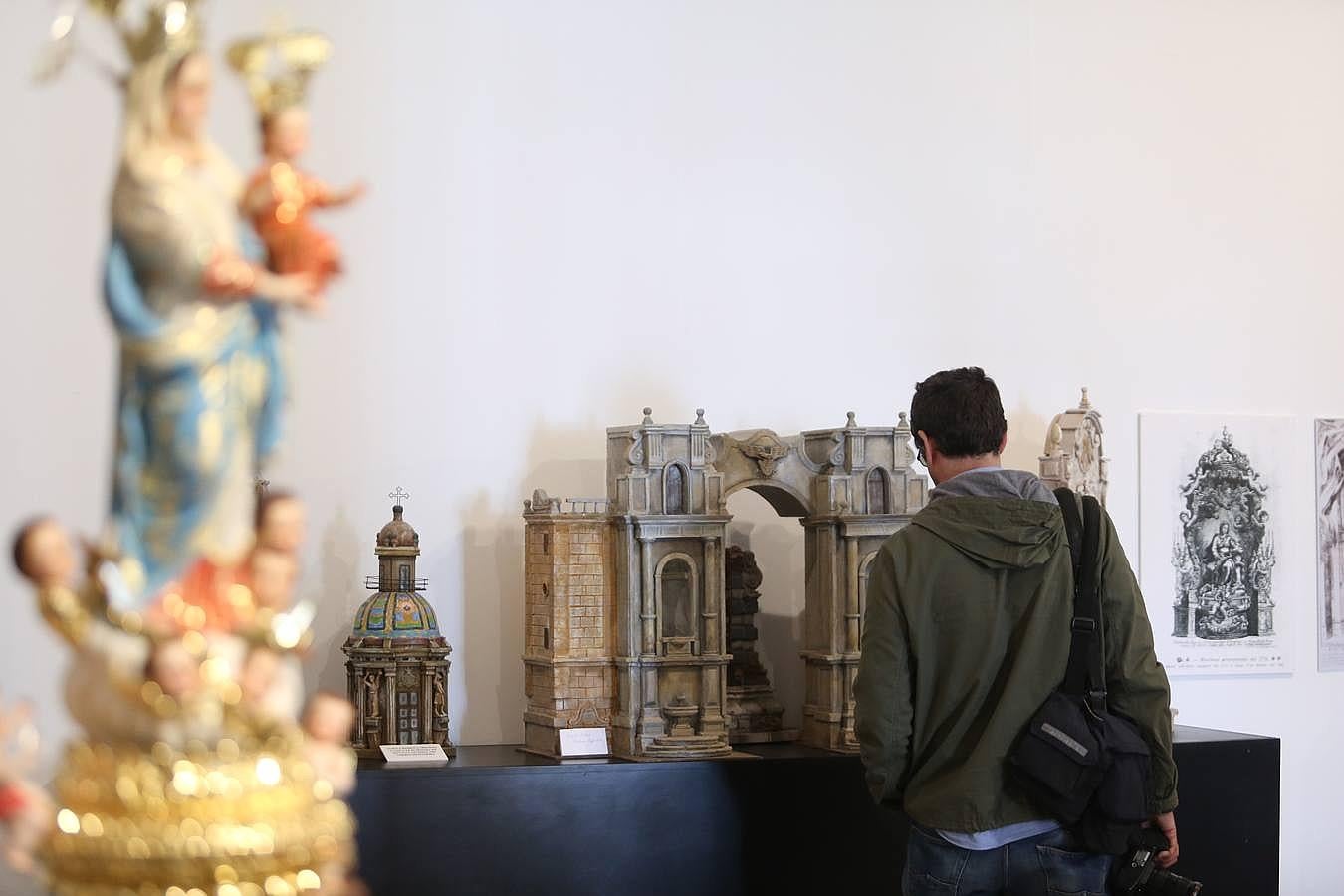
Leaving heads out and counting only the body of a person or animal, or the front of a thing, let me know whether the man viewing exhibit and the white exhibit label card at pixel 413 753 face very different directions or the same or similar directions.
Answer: very different directions

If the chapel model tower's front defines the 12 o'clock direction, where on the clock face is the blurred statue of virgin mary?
The blurred statue of virgin mary is roughly at 12 o'clock from the chapel model tower.

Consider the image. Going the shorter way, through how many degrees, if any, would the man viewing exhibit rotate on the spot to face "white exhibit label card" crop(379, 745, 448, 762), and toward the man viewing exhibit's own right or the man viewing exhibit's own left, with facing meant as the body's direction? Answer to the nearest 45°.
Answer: approximately 45° to the man viewing exhibit's own left

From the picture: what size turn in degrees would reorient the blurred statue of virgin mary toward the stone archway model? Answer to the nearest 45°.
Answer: approximately 90° to its left

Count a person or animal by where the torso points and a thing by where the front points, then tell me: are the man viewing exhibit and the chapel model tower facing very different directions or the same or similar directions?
very different directions

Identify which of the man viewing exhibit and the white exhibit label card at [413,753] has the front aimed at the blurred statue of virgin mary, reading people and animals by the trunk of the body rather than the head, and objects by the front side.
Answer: the white exhibit label card

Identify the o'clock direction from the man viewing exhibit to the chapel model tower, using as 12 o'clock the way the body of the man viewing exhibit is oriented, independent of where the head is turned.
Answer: The chapel model tower is roughly at 10 o'clock from the man viewing exhibit.

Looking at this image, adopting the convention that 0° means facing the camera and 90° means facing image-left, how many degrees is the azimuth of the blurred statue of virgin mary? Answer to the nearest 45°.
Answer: approximately 315°

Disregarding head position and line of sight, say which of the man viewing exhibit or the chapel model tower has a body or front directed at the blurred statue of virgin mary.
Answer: the chapel model tower

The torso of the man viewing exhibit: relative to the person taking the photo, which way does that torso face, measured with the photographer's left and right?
facing away from the viewer

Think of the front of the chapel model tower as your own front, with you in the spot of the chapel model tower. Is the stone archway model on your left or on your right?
on your left
